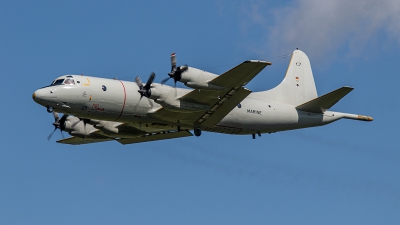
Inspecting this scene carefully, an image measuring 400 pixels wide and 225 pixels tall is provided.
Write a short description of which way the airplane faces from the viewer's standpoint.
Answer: facing the viewer and to the left of the viewer
